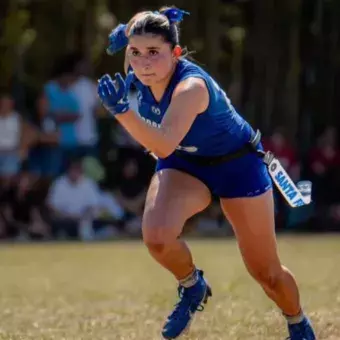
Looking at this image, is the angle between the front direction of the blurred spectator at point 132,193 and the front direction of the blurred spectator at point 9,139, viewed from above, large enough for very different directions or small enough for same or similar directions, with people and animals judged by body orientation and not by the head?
same or similar directions

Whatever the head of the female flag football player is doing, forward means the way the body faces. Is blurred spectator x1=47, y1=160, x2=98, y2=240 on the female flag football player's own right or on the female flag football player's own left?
on the female flag football player's own right

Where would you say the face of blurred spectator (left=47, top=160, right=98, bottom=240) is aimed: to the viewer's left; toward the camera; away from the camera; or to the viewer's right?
toward the camera

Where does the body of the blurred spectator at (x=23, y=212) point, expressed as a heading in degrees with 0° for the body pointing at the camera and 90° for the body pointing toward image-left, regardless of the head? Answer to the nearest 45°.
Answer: approximately 0°

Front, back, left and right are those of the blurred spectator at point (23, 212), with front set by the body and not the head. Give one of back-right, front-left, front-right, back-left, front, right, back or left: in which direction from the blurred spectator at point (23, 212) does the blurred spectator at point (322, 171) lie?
left

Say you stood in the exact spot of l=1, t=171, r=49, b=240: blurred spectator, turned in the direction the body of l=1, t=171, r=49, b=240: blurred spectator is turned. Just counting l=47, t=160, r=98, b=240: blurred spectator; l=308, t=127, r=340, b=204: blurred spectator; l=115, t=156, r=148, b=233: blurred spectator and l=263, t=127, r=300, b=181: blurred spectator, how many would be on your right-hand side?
0

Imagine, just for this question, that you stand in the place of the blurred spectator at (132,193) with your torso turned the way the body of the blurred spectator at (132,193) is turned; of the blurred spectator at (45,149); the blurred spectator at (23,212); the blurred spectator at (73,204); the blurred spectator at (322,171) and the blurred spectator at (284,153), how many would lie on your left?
2

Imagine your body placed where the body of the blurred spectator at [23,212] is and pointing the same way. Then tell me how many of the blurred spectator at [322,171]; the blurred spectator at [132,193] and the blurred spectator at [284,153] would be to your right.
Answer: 0

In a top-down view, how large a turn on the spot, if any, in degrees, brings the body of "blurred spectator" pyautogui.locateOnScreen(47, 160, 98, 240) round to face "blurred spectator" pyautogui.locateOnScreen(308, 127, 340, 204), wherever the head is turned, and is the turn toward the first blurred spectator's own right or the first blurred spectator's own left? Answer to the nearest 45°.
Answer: approximately 90° to the first blurred spectator's own left

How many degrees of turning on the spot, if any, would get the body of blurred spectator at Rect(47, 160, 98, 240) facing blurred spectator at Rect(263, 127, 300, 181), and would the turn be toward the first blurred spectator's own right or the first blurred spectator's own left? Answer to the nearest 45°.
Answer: approximately 90° to the first blurred spectator's own left

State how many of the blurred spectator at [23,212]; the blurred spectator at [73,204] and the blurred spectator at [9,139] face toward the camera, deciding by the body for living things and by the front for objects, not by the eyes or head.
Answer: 3

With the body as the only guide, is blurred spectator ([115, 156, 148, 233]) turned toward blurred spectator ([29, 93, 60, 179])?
no

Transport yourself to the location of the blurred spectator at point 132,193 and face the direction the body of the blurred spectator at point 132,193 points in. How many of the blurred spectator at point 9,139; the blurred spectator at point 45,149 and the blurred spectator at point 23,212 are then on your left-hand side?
0

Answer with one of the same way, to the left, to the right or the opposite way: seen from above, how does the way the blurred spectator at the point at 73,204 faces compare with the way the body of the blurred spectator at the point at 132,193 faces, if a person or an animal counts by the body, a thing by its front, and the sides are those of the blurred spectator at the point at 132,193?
the same way

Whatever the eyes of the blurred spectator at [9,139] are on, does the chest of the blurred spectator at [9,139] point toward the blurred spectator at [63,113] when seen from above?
no

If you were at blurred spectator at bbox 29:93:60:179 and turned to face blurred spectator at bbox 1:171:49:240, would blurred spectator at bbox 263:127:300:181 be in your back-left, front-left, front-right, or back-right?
back-left

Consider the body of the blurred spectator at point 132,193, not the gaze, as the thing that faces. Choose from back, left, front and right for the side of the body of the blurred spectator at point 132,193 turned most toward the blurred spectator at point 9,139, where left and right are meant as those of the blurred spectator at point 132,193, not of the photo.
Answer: right

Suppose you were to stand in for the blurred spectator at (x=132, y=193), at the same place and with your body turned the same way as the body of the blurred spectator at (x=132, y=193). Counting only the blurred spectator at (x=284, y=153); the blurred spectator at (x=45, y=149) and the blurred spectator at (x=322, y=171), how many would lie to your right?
1

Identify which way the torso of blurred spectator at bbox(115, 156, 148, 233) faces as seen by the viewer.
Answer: toward the camera

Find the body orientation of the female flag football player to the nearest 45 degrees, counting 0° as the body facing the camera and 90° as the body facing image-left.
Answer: approximately 45°

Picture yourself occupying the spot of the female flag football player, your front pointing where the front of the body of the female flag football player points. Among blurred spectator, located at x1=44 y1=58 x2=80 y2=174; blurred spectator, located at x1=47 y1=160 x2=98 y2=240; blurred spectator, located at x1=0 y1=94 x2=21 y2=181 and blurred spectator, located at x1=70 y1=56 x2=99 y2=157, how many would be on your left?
0

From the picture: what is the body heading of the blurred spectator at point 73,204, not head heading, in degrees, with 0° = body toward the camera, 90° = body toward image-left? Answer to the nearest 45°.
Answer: approximately 0°

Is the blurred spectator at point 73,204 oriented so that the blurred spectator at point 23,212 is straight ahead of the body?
no
